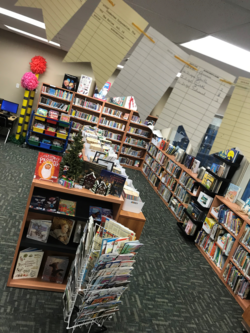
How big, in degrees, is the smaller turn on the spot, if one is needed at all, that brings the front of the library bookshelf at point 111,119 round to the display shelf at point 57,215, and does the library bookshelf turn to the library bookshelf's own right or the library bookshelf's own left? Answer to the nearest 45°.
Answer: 0° — it already faces it

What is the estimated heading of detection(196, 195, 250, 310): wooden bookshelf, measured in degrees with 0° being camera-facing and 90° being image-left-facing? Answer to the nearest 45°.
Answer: approximately 45°

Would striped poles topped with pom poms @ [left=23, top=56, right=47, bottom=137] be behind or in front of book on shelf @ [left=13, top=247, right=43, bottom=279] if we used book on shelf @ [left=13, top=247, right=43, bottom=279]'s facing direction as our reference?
behind

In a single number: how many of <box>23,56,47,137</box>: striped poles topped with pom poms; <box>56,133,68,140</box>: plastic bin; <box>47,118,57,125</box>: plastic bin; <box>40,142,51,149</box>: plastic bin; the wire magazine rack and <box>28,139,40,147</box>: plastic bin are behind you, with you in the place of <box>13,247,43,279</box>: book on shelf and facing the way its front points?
5

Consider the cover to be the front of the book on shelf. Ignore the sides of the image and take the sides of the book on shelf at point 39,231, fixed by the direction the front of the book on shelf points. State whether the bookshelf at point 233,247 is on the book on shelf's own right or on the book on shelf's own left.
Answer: on the book on shelf's own left

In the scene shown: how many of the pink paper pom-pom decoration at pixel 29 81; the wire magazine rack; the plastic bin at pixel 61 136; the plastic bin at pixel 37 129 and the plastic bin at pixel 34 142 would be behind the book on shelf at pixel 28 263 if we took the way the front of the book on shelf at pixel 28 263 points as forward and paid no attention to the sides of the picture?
4

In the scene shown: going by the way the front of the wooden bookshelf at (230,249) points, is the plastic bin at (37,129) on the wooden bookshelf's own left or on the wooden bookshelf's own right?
on the wooden bookshelf's own right
